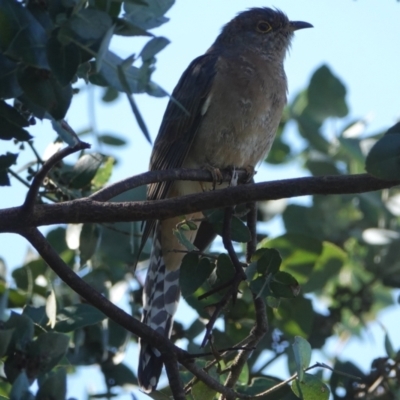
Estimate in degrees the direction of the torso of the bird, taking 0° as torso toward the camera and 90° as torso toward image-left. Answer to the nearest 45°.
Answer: approximately 315°

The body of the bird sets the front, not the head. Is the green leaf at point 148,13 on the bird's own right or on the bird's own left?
on the bird's own right

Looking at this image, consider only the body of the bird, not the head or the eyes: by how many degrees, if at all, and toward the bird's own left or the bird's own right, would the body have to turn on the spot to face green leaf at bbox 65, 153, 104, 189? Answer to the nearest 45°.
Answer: approximately 90° to the bird's own right
